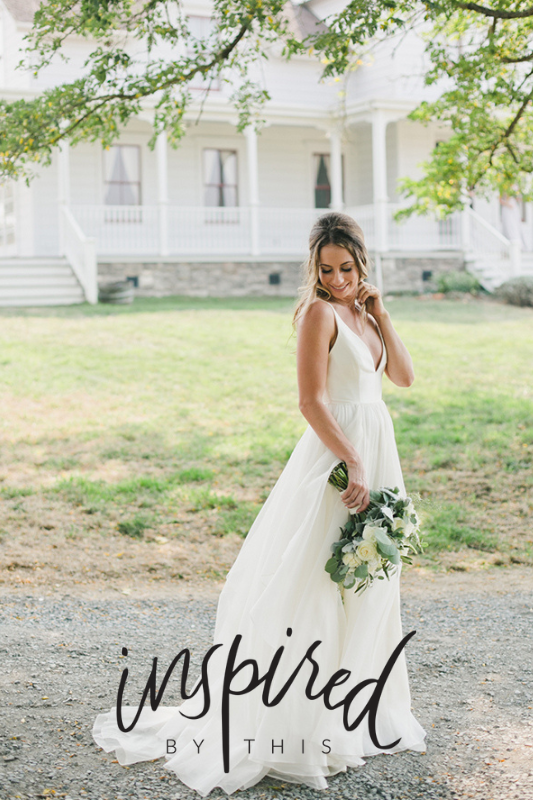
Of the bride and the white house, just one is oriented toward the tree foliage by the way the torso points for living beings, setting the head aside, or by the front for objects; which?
the white house

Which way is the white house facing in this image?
toward the camera

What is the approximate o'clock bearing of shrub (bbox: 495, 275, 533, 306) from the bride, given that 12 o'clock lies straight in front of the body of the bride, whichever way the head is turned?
The shrub is roughly at 8 o'clock from the bride.

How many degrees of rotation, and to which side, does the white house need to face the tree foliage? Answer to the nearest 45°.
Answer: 0° — it already faces it

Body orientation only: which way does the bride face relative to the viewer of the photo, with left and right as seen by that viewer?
facing the viewer and to the right of the viewer

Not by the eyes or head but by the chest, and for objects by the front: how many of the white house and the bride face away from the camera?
0

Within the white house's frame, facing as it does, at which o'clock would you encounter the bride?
The bride is roughly at 12 o'clock from the white house.
